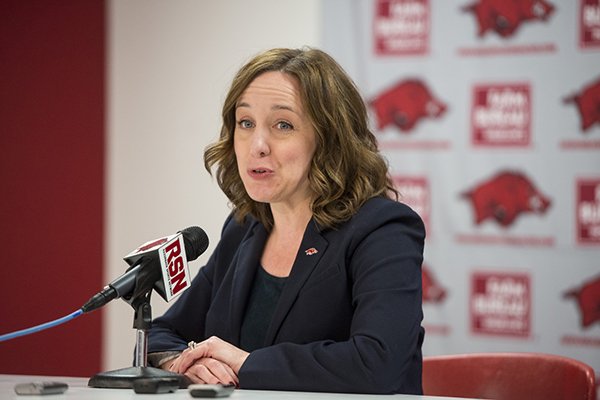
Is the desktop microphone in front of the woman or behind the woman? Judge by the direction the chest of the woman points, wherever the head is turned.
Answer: in front

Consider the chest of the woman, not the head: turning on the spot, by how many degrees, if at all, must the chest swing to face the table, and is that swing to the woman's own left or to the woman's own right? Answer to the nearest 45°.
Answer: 0° — they already face it

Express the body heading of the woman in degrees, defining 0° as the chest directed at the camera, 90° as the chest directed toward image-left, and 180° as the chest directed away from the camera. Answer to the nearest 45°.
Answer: approximately 45°

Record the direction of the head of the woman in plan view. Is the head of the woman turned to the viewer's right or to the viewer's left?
to the viewer's left
